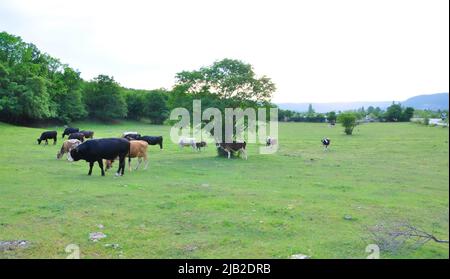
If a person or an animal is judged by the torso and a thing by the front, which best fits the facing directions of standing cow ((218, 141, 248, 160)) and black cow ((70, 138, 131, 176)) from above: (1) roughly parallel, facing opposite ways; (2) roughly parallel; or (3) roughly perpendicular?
roughly parallel

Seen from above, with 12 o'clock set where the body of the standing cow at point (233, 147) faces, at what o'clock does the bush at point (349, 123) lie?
The bush is roughly at 4 o'clock from the standing cow.

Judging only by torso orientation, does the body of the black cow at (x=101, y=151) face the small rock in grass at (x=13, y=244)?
no

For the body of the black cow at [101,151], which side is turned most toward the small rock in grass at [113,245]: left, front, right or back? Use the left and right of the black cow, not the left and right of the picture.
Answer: left

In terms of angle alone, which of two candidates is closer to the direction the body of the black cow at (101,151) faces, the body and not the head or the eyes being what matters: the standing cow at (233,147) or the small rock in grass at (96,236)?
the small rock in grass

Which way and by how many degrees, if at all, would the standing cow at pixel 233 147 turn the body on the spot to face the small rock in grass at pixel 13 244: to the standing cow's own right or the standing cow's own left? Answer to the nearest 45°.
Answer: approximately 90° to the standing cow's own left

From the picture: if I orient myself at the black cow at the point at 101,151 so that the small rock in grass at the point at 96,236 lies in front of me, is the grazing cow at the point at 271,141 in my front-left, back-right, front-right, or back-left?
back-left

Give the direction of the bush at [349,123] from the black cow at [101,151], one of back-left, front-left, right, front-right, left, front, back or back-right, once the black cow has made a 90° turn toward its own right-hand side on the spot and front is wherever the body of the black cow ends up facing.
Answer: front-right

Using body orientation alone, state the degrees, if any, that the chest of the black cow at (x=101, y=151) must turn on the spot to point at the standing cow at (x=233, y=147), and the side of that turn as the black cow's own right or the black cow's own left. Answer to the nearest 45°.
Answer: approximately 135° to the black cow's own right

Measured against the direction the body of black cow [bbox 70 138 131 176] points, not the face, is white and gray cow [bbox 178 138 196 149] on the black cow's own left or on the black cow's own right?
on the black cow's own right

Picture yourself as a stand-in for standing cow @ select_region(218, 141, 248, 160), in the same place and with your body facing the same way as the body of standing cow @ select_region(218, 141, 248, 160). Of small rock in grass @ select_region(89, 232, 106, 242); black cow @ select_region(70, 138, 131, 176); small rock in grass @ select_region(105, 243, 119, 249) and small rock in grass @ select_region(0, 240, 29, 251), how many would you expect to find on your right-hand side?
0

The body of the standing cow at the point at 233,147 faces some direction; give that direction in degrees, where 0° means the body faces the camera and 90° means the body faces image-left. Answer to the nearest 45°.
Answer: approximately 90°

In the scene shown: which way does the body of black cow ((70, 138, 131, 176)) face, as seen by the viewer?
to the viewer's left

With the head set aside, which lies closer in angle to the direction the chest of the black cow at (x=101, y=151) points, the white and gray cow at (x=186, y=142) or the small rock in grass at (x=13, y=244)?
the small rock in grass

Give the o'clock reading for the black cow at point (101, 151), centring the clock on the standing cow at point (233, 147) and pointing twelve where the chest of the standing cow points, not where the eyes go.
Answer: The black cow is roughly at 10 o'clock from the standing cow.

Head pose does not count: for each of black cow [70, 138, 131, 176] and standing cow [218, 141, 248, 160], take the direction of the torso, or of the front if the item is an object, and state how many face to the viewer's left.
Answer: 2
